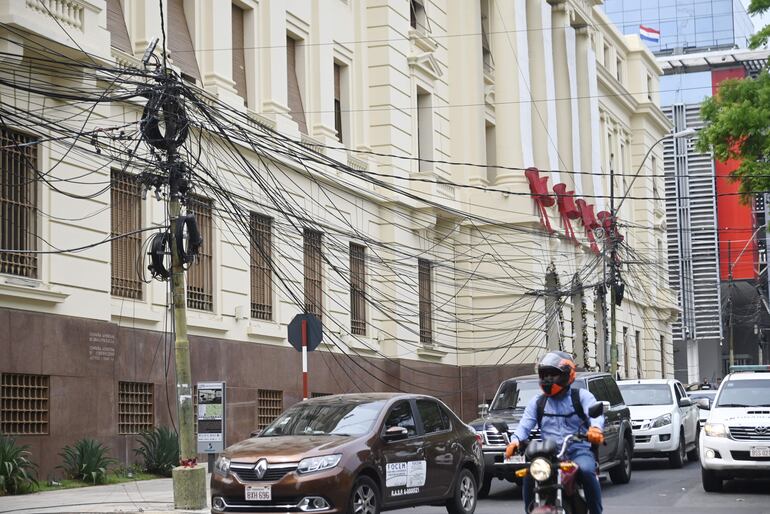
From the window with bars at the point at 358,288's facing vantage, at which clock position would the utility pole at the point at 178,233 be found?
The utility pole is roughly at 2 o'clock from the window with bars.

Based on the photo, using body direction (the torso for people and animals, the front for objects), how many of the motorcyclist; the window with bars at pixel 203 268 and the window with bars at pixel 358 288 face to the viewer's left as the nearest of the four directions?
0

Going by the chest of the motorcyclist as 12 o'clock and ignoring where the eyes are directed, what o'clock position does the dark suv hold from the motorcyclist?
The dark suv is roughly at 6 o'clock from the motorcyclist.

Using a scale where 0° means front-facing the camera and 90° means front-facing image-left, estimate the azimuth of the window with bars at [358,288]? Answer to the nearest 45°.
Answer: approximately 315°

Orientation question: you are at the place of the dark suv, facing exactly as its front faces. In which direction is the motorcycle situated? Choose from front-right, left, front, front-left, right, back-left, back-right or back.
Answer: front-left

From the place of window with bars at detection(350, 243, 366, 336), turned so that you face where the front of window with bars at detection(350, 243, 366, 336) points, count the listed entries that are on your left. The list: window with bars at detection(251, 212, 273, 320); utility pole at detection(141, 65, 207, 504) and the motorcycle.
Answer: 0

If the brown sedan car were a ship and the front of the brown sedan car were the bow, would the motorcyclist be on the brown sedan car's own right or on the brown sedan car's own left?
on the brown sedan car's own left

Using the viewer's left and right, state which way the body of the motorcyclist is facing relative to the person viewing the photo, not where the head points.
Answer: facing the viewer

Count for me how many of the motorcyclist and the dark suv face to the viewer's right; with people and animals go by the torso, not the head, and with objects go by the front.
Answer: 0

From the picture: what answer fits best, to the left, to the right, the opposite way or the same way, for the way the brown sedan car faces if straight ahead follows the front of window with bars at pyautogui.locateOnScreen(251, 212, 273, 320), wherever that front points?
to the right

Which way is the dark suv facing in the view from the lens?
facing the viewer and to the left of the viewer

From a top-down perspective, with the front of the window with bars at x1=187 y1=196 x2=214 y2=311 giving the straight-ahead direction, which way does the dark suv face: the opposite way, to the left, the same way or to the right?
to the right

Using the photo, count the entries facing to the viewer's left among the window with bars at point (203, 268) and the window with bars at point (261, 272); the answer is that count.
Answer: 0

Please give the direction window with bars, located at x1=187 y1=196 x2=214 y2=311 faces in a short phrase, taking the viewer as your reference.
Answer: facing the viewer and to the right of the viewer

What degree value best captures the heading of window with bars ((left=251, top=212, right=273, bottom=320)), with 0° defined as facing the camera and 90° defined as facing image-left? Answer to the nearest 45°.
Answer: approximately 315°
